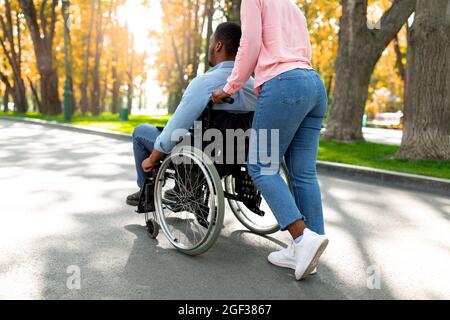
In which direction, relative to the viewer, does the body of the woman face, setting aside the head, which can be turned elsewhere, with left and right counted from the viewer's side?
facing away from the viewer and to the left of the viewer

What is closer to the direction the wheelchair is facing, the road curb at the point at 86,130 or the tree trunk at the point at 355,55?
the road curb

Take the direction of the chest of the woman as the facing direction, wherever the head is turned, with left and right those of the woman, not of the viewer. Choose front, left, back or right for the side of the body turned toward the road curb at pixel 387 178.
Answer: right

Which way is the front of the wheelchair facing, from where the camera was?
facing away from the viewer and to the left of the viewer

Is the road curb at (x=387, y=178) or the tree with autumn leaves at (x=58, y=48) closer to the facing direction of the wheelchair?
the tree with autumn leaves

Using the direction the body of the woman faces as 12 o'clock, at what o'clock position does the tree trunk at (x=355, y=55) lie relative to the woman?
The tree trunk is roughly at 2 o'clock from the woman.

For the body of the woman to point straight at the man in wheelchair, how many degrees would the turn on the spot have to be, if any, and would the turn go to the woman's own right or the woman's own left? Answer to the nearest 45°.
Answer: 0° — they already face them

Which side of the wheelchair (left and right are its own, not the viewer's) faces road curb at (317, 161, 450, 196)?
right

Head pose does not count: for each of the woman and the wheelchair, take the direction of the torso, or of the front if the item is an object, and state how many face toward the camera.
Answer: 0

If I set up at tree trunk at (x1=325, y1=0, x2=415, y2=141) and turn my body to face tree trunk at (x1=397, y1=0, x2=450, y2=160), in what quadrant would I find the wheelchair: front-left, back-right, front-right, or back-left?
front-right

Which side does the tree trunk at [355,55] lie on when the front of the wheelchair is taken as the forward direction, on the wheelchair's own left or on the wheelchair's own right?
on the wheelchair's own right

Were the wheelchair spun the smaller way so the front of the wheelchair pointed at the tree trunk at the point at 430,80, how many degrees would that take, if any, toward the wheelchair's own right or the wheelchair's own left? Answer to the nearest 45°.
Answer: approximately 90° to the wheelchair's own right

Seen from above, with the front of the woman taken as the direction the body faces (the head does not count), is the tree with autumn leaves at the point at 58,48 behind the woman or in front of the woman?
in front

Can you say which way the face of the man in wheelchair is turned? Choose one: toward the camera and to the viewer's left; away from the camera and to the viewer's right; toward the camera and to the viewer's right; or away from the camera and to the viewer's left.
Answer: away from the camera and to the viewer's left
